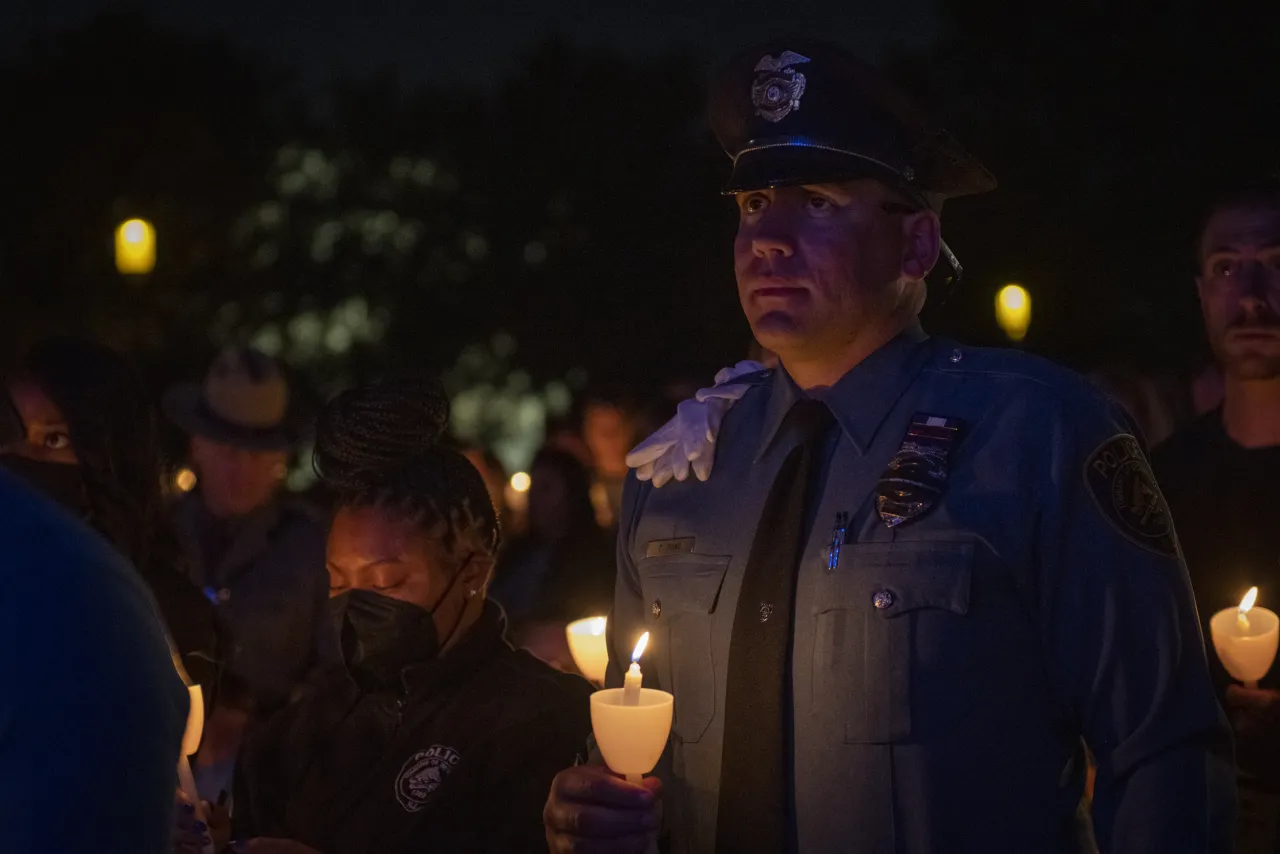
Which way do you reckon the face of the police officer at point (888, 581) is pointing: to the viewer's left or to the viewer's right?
to the viewer's left

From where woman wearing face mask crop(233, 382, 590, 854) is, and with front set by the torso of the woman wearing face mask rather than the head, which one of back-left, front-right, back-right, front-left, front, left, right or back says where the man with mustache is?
back-left

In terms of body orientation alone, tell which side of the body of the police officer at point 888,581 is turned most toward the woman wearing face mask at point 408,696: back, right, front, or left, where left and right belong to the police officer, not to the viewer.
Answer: right

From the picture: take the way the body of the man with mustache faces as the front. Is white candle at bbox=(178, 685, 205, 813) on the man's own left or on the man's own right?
on the man's own right

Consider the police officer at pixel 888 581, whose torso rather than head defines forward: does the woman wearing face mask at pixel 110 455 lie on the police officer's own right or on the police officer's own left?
on the police officer's own right

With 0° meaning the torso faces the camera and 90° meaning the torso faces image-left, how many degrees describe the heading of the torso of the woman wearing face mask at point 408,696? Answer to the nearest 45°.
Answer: approximately 45°

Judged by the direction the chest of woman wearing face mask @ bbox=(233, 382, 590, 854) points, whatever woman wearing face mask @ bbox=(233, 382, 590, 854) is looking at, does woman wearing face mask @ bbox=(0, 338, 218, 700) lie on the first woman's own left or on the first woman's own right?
on the first woman's own right

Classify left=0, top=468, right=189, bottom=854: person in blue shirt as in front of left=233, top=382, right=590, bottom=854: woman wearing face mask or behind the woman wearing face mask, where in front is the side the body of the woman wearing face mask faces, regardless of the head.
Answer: in front

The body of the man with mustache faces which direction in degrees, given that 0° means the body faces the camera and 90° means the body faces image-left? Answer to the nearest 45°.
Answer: approximately 0°

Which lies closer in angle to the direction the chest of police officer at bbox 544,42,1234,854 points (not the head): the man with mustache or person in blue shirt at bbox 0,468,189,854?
the person in blue shirt

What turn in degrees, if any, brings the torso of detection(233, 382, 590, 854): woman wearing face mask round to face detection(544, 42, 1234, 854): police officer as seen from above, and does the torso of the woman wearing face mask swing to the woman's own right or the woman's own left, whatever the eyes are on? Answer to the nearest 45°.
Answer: approximately 90° to the woman's own left
